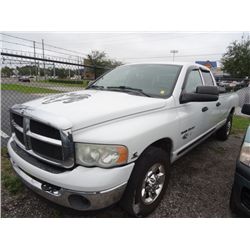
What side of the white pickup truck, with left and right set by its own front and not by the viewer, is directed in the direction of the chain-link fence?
right

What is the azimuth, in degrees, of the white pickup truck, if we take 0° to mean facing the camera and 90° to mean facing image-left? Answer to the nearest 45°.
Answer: approximately 45°

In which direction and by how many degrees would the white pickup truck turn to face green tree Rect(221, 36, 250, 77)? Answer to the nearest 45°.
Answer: approximately 180°

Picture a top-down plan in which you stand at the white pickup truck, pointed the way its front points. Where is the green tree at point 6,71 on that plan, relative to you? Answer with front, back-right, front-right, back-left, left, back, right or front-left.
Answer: right

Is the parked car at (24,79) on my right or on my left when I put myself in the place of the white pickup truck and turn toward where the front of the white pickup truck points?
on my right
